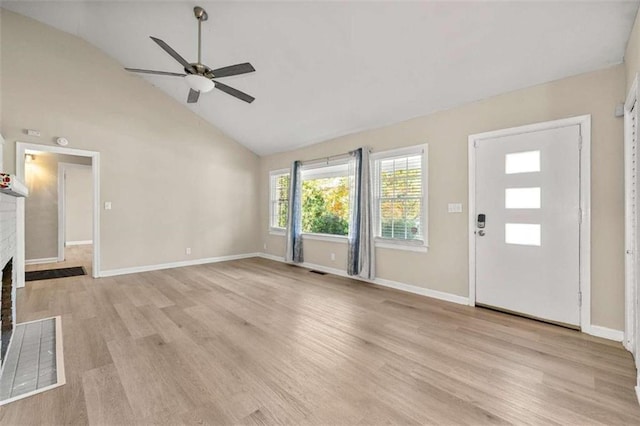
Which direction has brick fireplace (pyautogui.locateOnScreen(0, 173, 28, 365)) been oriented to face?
to the viewer's right

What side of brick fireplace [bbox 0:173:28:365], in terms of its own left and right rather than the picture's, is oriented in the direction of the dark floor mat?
left

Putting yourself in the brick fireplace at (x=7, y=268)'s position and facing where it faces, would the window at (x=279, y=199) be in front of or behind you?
in front

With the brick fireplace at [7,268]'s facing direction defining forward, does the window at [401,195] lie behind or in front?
in front

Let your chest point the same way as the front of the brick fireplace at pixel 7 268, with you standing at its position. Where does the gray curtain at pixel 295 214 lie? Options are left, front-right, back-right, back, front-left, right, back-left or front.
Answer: front

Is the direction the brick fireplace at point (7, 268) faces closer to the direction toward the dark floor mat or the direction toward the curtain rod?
the curtain rod
